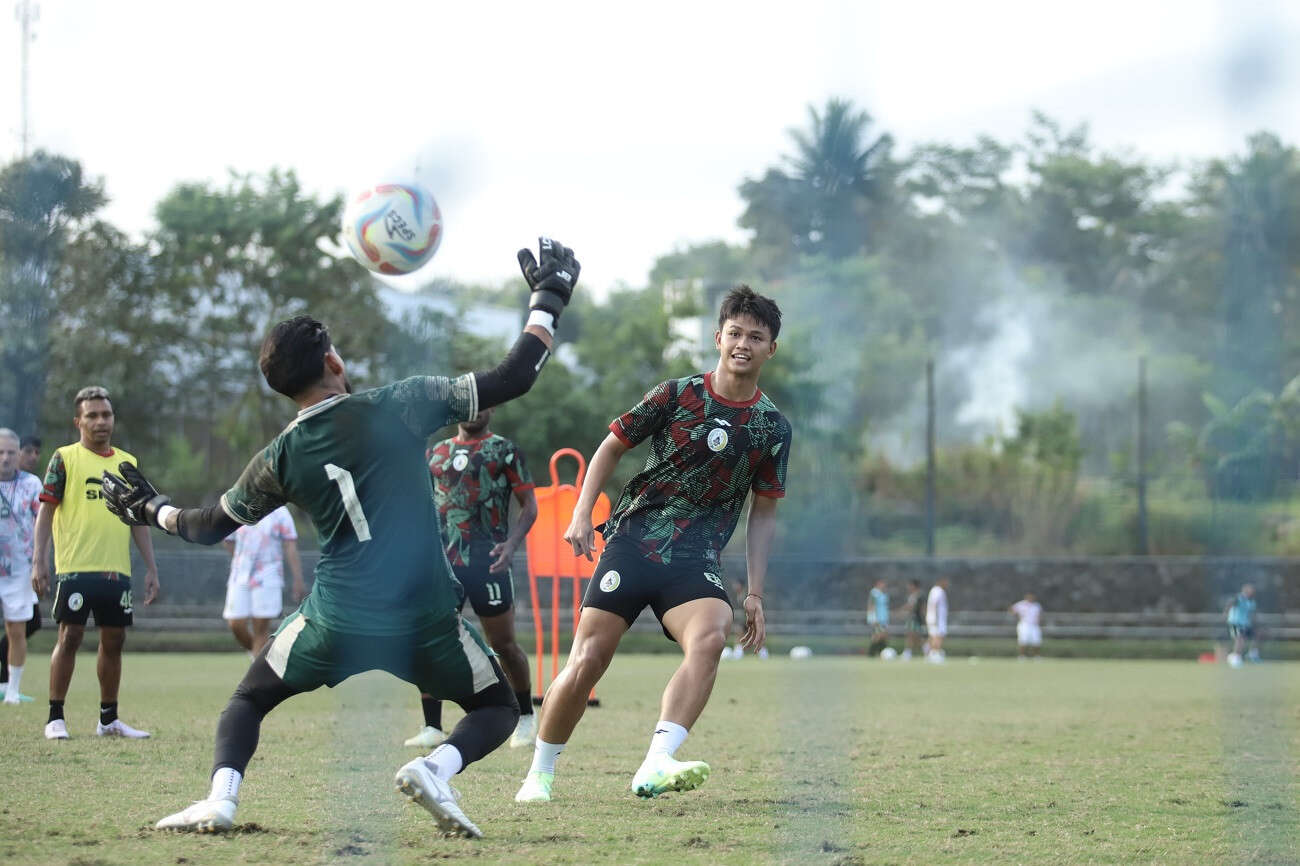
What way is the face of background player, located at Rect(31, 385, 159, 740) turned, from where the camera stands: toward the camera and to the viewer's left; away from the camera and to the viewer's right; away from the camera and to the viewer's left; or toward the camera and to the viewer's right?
toward the camera and to the viewer's right

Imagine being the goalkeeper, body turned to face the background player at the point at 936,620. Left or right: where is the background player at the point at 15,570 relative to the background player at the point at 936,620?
left

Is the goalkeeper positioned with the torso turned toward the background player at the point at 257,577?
yes

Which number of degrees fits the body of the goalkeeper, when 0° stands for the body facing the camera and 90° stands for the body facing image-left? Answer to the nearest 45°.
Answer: approximately 180°

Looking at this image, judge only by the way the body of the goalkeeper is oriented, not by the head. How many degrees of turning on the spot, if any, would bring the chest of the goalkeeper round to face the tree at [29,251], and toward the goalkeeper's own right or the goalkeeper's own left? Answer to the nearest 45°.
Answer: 0° — they already face it

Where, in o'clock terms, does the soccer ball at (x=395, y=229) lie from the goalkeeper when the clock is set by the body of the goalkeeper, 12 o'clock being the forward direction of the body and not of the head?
The soccer ball is roughly at 12 o'clock from the goalkeeper.

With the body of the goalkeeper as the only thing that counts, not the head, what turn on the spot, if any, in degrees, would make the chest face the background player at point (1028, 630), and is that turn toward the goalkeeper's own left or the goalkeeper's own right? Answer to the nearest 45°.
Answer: approximately 45° to the goalkeeper's own right
